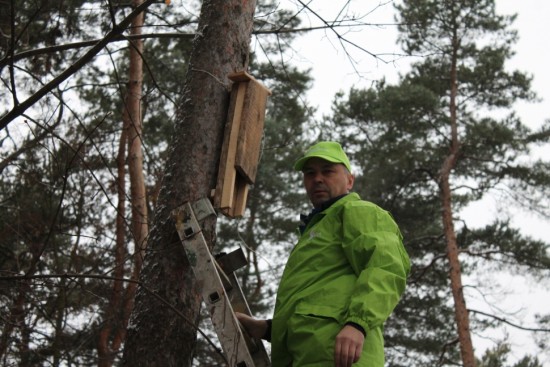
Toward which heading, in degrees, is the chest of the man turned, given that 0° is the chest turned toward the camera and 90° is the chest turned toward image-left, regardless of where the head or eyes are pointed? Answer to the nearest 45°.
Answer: approximately 45°

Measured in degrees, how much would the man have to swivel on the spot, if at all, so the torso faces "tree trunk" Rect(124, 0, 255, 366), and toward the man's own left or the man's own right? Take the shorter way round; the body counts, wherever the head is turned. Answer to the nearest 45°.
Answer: approximately 45° to the man's own right

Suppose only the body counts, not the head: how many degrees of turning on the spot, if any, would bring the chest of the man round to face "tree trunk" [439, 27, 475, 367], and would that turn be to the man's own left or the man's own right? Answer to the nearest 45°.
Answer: approximately 135° to the man's own right
